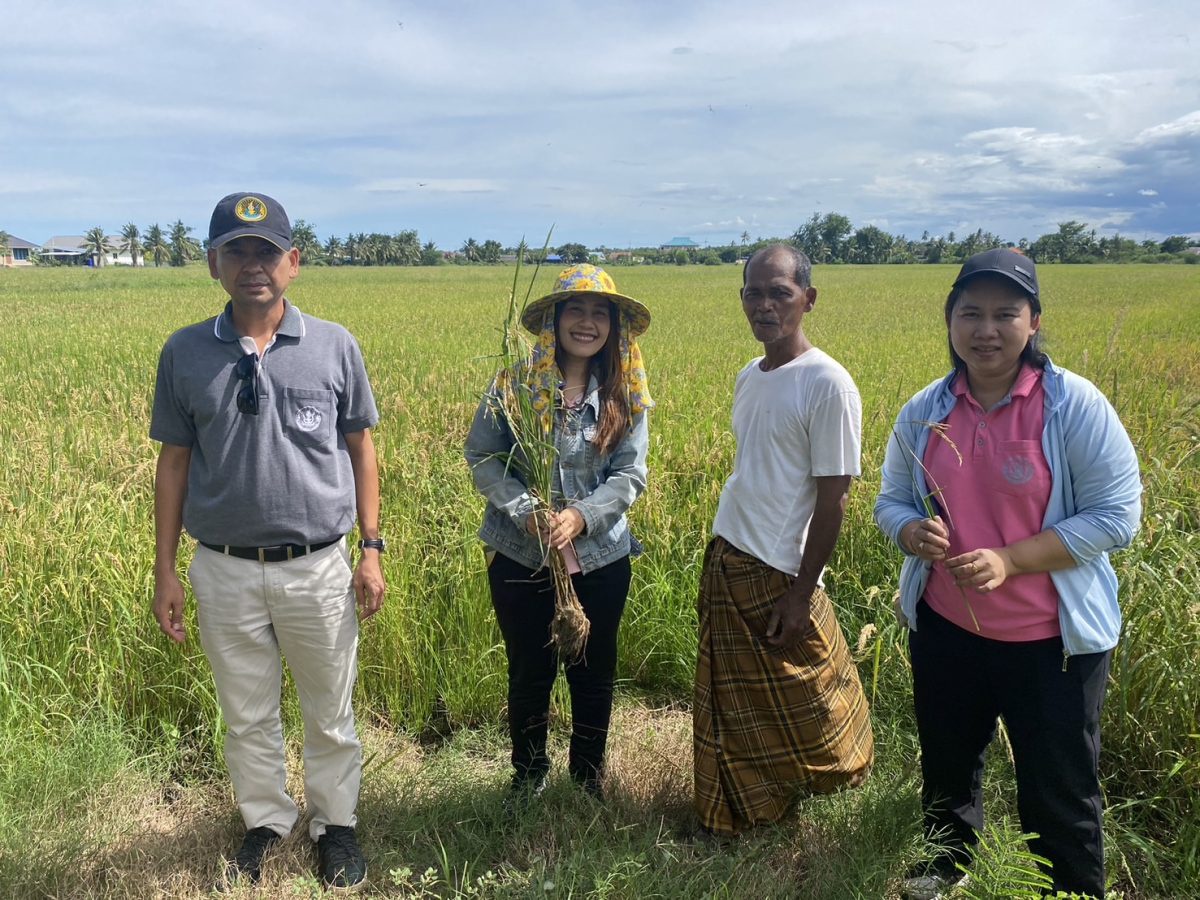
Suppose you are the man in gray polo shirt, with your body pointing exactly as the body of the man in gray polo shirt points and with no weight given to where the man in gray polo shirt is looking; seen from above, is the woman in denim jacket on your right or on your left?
on your left

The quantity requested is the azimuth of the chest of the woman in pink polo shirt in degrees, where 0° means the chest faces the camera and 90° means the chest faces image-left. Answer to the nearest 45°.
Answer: approximately 45°

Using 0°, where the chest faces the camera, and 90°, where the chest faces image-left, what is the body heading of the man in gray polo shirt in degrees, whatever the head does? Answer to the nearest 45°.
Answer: approximately 0°

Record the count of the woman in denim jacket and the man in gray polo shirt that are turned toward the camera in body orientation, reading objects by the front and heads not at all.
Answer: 2

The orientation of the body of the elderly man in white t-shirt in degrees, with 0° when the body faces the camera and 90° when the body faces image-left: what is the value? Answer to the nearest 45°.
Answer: approximately 45°

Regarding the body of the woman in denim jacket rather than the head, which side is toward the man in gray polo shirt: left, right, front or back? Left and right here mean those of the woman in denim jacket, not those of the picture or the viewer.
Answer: right

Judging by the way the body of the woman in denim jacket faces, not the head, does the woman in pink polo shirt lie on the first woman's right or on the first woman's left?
on the first woman's left

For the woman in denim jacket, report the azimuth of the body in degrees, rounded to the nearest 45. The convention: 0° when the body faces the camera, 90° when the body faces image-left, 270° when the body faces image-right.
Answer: approximately 0°
